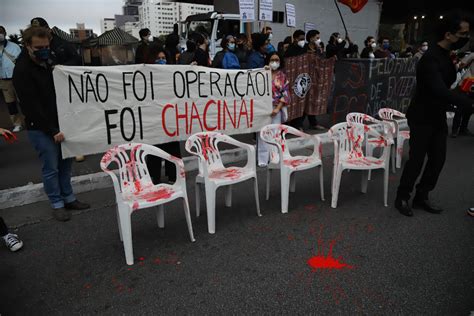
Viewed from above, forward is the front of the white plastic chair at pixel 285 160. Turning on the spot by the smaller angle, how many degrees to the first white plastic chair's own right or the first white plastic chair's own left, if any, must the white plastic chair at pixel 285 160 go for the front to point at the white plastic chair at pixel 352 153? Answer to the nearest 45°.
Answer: approximately 45° to the first white plastic chair's own left

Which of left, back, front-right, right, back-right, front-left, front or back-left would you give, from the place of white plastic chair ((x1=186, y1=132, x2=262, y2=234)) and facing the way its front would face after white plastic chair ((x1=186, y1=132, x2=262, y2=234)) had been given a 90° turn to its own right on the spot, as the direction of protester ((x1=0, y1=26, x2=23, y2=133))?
right

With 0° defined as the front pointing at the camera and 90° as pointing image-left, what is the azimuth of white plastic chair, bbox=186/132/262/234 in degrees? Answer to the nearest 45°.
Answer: approximately 315°
